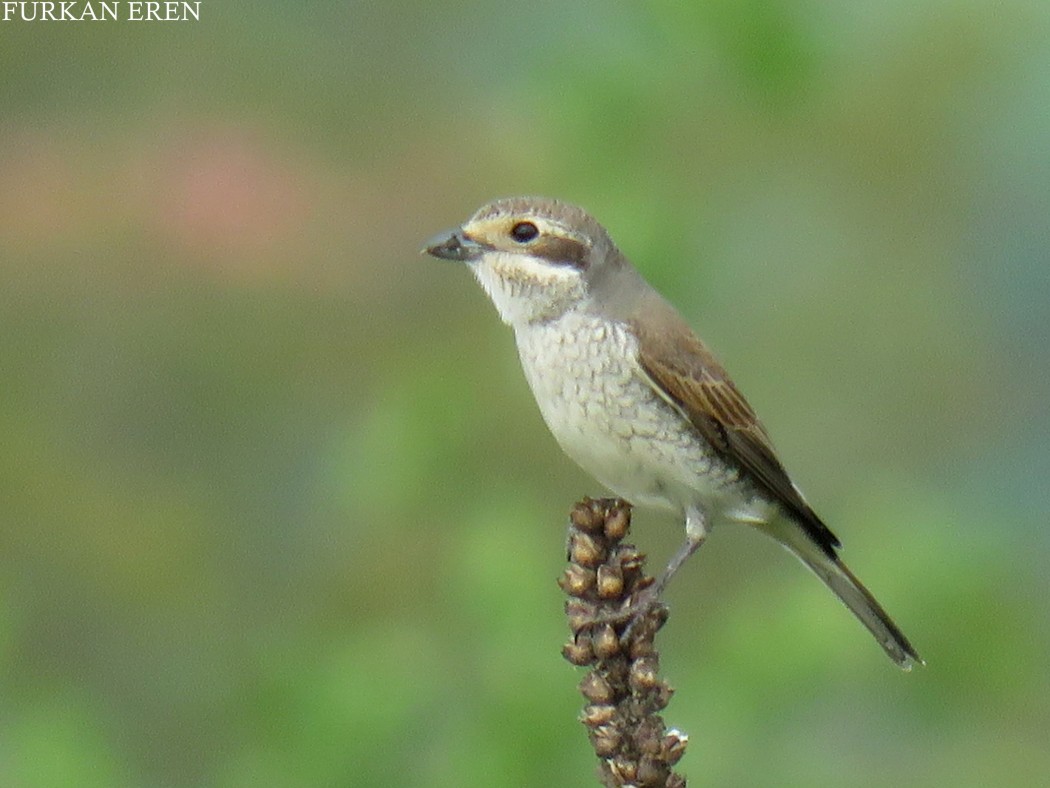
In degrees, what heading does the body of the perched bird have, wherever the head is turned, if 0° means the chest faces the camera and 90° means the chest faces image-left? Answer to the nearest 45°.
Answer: approximately 90°
